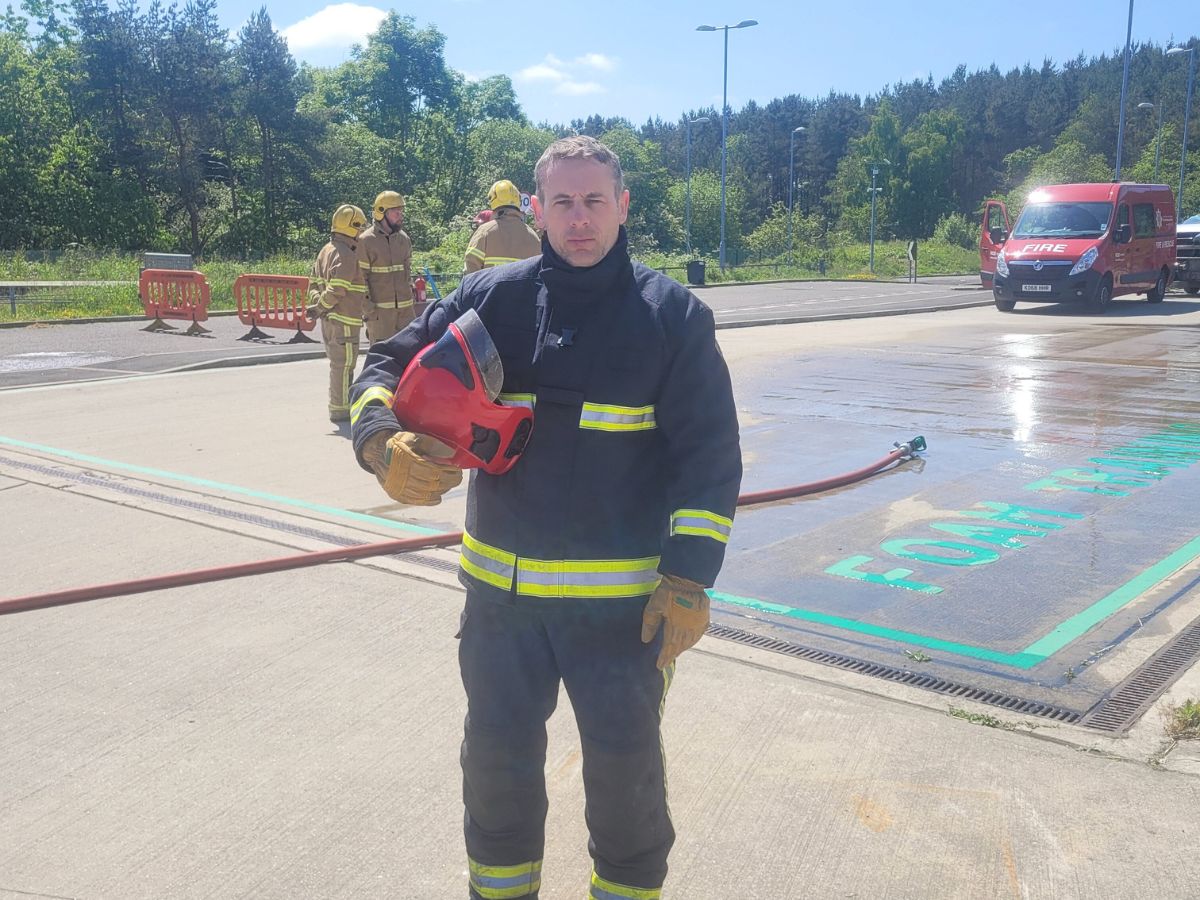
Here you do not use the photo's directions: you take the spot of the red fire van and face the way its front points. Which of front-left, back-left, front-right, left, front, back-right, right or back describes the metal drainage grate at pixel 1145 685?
front-left

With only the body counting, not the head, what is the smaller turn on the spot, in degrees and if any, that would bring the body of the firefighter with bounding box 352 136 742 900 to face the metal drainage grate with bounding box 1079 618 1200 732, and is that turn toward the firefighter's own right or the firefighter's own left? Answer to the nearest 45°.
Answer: approximately 135° to the firefighter's own left

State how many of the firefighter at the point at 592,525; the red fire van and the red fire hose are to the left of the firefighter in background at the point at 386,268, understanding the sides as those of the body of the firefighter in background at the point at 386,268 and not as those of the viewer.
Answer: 1

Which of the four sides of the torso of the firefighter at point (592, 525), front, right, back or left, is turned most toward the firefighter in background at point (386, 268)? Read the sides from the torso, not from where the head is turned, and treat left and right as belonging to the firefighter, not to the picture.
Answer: back

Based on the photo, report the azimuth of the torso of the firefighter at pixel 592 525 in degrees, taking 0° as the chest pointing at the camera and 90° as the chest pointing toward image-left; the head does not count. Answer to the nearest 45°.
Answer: approximately 0°

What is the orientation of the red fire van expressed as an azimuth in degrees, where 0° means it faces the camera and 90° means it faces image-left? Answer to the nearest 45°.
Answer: approximately 45°

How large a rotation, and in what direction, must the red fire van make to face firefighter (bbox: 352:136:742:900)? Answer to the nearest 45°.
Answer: approximately 45° to its left

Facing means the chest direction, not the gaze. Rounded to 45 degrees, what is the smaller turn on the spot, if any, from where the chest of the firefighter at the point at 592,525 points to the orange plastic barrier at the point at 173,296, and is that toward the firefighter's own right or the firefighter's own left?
approximately 180°
